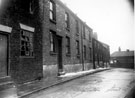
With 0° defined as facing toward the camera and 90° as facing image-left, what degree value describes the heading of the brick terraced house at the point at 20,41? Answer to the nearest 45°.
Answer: approximately 315°

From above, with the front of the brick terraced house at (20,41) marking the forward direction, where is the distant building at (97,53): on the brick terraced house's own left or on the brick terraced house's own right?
on the brick terraced house's own left

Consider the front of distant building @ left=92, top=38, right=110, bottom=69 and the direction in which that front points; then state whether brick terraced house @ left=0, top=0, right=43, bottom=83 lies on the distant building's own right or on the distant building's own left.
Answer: on the distant building's own right
